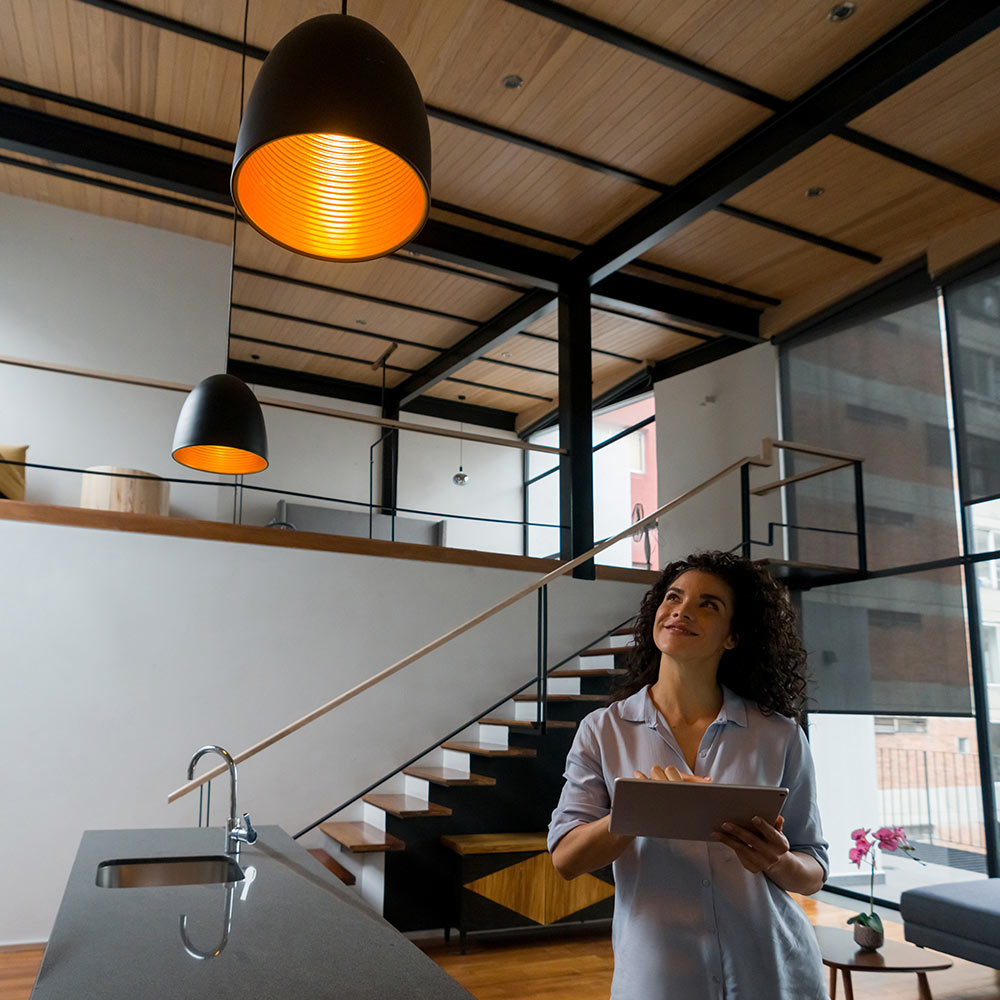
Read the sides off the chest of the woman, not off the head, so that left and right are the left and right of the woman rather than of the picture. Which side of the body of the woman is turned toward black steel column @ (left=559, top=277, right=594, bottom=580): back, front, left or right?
back

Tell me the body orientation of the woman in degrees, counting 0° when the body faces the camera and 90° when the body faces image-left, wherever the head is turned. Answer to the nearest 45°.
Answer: approximately 0°

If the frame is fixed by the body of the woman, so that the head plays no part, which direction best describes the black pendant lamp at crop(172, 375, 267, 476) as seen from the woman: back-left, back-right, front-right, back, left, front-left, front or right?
back-right

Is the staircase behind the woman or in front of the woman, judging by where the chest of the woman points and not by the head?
behind

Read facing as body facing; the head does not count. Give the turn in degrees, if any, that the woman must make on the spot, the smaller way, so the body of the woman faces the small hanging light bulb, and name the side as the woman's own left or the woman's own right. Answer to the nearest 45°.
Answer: approximately 180°

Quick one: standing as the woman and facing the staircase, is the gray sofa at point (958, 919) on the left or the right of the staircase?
right

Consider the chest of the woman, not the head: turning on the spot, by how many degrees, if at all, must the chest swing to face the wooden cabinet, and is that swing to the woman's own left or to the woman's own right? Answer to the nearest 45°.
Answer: approximately 180°

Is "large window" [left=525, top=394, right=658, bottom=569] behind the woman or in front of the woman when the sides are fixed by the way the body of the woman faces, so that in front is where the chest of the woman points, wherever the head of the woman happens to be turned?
behind
